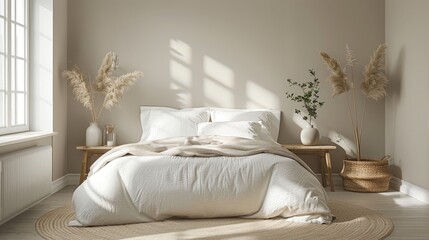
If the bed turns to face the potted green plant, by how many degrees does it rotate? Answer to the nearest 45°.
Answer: approximately 135° to its left

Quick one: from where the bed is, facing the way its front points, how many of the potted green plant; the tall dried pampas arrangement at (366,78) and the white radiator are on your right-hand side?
1

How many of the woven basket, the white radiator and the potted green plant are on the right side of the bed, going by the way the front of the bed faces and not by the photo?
1

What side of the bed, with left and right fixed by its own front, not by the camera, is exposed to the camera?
front

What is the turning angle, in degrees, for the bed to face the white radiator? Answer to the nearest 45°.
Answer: approximately 90° to its right

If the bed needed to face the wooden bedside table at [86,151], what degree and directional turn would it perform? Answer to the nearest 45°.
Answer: approximately 135° to its right

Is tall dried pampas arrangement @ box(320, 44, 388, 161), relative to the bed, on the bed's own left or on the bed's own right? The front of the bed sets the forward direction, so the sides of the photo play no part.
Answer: on the bed's own left

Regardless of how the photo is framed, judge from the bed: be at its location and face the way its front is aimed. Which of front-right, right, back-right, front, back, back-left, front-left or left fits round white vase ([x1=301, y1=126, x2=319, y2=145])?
back-left
